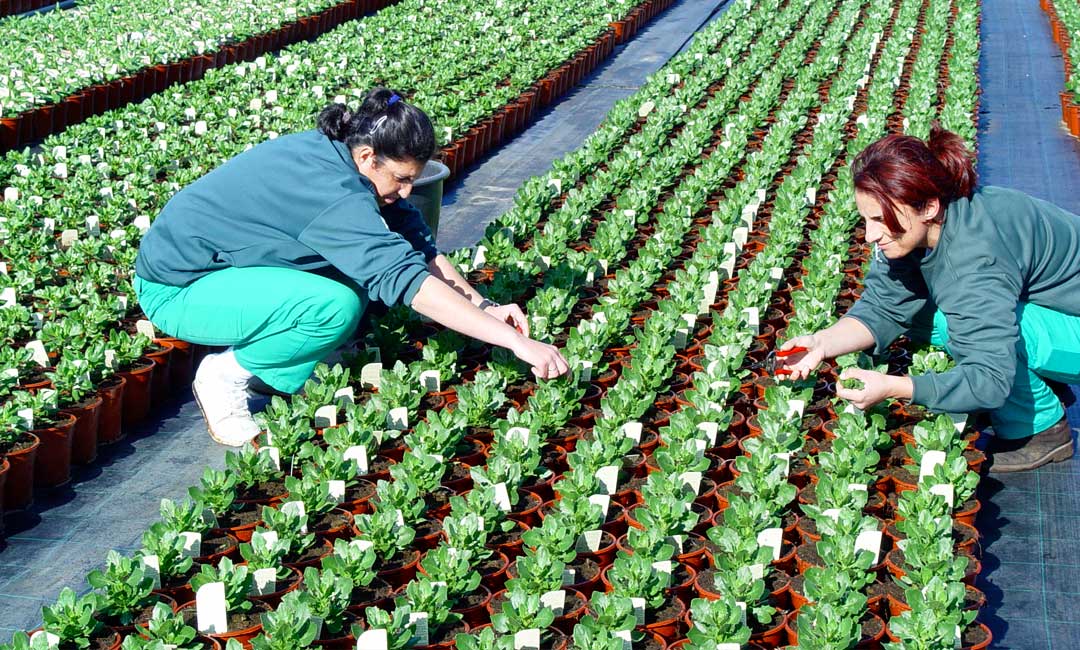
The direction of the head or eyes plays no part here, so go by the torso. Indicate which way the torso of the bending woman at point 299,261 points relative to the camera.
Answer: to the viewer's right

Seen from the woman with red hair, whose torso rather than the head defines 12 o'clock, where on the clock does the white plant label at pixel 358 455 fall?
The white plant label is roughly at 11 o'clock from the woman with red hair.

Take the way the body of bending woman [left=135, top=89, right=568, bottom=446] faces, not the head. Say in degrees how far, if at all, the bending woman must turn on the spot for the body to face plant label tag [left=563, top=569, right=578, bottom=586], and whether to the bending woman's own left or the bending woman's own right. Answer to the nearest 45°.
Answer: approximately 45° to the bending woman's own right

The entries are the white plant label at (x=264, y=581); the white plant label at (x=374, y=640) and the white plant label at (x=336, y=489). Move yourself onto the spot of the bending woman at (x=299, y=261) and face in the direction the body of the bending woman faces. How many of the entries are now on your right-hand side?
3

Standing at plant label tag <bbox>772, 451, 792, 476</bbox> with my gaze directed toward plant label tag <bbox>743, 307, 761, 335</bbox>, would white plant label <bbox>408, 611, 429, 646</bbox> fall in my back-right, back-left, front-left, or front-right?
back-left

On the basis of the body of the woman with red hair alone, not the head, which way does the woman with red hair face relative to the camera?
to the viewer's left

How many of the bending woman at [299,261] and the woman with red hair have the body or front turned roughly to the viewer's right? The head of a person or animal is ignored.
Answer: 1

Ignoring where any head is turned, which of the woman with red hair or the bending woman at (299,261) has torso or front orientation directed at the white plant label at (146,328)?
the woman with red hair

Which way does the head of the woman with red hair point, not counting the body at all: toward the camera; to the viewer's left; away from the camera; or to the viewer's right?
to the viewer's left

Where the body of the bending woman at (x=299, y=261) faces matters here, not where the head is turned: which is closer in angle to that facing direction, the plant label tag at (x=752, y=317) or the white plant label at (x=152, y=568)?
the plant label tag

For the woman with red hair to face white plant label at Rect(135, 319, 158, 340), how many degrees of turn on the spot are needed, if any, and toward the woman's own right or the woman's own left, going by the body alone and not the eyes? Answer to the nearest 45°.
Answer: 0° — they already face it

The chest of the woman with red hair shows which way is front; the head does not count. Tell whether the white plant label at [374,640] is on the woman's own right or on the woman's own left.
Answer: on the woman's own left
